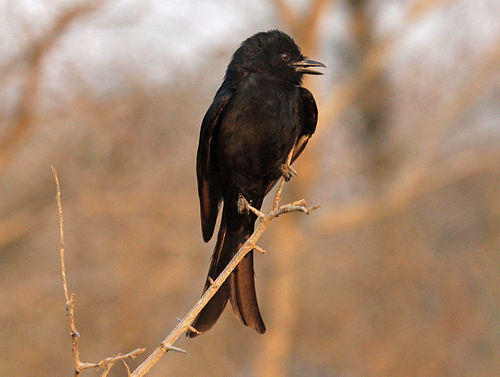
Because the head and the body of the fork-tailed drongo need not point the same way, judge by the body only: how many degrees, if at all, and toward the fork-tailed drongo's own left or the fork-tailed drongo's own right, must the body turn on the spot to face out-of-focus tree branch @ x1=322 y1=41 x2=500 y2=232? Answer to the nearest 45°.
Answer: approximately 135° to the fork-tailed drongo's own left

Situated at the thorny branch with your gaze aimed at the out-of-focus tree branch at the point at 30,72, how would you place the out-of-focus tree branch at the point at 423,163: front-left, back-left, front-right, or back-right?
front-right

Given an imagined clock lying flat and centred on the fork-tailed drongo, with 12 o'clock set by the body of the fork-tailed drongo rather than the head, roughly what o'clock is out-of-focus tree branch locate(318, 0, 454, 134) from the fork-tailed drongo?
The out-of-focus tree branch is roughly at 8 o'clock from the fork-tailed drongo.

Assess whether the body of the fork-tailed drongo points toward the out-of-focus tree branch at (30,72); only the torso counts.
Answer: no

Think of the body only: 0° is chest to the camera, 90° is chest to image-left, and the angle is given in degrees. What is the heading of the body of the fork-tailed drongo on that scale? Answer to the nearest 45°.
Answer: approximately 315°
